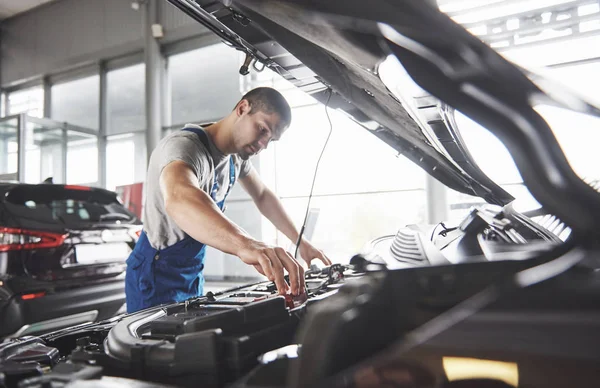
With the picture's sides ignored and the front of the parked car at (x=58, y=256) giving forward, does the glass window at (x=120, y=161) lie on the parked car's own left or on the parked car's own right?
on the parked car's own right

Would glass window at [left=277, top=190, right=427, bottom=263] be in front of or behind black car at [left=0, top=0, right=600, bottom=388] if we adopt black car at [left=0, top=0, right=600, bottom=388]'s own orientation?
behind

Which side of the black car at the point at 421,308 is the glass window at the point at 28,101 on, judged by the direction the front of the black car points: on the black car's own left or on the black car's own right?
on the black car's own right

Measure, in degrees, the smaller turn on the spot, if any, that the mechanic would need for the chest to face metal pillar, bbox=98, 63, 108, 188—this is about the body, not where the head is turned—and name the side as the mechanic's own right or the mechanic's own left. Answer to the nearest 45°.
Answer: approximately 135° to the mechanic's own left

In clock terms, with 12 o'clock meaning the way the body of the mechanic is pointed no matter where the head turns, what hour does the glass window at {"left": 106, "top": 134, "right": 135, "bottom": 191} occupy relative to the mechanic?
The glass window is roughly at 7 o'clock from the mechanic.

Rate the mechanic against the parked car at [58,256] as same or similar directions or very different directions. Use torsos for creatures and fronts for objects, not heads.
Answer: very different directions

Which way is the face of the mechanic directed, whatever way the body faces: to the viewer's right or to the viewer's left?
to the viewer's right

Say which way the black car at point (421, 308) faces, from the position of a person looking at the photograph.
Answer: facing the viewer and to the left of the viewer

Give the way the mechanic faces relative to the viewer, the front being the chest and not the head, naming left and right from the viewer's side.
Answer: facing the viewer and to the right of the viewer

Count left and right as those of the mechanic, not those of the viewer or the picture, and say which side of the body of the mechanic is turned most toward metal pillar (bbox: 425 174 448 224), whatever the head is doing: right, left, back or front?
left

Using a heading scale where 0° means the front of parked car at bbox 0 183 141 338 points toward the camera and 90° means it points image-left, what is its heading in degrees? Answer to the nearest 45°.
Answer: approximately 135°

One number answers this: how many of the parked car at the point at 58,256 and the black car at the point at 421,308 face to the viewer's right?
0
